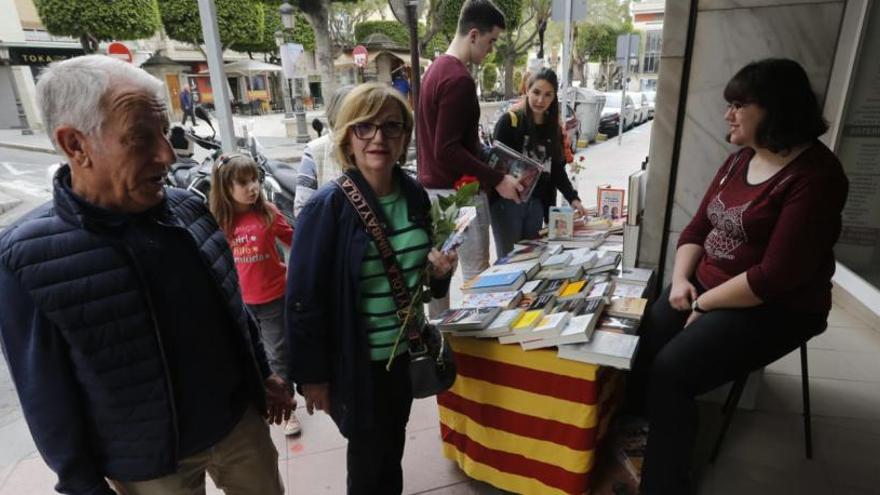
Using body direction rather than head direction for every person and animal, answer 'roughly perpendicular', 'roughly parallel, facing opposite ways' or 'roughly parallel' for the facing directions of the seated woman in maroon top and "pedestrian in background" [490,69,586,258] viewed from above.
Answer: roughly perpendicular

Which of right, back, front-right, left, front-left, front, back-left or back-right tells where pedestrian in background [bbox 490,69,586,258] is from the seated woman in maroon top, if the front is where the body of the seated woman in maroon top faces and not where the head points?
right

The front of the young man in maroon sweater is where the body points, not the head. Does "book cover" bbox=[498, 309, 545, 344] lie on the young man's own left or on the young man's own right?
on the young man's own right

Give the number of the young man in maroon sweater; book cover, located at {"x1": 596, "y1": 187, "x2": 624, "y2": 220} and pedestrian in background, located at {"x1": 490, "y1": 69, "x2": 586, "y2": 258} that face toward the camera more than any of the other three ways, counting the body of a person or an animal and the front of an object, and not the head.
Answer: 2

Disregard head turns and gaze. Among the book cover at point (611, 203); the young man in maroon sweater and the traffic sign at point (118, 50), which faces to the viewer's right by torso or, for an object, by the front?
the young man in maroon sweater

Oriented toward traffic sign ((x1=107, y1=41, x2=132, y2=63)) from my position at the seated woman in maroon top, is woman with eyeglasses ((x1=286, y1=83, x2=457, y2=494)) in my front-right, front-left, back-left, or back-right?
front-left

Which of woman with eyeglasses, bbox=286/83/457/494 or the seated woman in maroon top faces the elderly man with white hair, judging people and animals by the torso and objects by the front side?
the seated woman in maroon top

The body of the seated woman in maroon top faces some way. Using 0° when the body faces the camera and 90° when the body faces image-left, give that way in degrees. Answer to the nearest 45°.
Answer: approximately 45°

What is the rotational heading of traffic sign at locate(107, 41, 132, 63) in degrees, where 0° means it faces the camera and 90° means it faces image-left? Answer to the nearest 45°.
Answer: approximately 0°

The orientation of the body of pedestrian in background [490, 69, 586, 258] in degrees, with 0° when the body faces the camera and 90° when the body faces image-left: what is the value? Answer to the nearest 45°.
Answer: approximately 0°

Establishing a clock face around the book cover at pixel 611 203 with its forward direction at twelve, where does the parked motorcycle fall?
The parked motorcycle is roughly at 3 o'clock from the book cover.

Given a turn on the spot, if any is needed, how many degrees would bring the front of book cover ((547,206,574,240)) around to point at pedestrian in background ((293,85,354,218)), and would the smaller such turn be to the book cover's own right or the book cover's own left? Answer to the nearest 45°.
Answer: approximately 90° to the book cover's own right

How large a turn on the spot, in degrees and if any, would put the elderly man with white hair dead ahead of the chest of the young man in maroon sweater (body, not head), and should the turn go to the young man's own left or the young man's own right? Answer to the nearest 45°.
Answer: approximately 135° to the young man's own right

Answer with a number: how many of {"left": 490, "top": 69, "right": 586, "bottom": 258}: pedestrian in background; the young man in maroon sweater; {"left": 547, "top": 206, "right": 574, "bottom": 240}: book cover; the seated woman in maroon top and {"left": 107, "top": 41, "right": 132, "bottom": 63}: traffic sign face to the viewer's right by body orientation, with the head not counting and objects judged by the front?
1

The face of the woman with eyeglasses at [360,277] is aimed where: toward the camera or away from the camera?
toward the camera

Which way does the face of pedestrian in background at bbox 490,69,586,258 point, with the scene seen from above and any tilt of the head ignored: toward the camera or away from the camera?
toward the camera

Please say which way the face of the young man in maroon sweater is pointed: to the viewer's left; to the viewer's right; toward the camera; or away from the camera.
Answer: to the viewer's right

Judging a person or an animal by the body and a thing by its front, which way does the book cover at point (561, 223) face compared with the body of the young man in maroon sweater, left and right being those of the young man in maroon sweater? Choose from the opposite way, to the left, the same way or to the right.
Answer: to the right

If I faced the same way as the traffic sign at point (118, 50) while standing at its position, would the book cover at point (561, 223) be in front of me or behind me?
in front

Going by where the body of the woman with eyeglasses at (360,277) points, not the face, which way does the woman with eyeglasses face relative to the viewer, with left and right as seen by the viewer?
facing the viewer and to the right of the viewer

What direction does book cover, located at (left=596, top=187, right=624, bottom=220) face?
toward the camera
